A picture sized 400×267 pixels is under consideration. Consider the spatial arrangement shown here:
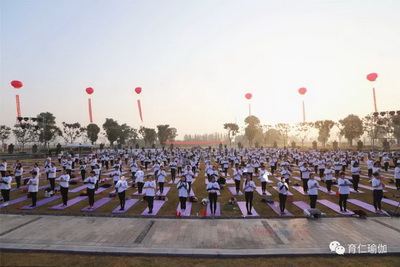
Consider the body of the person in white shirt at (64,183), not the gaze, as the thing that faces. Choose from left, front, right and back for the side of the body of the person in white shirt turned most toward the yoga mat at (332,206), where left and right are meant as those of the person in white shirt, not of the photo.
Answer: left

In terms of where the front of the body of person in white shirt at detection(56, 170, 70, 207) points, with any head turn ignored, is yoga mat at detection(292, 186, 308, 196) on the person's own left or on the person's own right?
on the person's own left

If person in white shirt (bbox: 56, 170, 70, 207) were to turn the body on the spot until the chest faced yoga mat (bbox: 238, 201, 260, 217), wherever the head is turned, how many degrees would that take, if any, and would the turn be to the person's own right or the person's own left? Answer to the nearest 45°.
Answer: approximately 90° to the person's own left

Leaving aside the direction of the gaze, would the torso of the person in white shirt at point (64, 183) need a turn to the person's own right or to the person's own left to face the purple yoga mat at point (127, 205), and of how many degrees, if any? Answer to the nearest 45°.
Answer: approximately 135° to the person's own left

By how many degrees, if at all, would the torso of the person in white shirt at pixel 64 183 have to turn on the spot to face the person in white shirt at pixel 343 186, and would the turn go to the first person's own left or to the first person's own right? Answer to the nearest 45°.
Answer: approximately 90° to the first person's own left

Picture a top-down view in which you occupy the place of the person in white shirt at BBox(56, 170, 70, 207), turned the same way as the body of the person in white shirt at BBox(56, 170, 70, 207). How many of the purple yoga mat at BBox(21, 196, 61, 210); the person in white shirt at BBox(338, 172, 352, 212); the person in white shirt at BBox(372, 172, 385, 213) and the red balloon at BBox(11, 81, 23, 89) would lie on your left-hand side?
2
